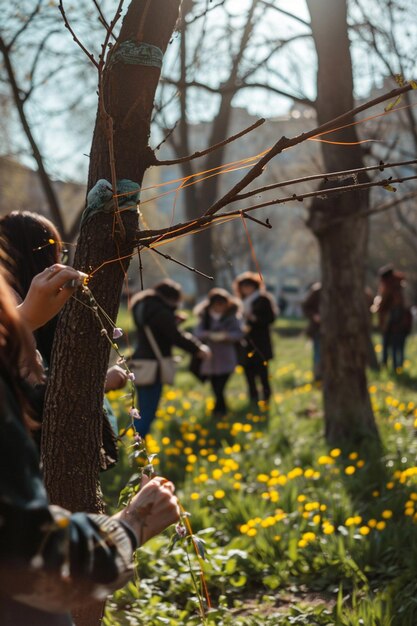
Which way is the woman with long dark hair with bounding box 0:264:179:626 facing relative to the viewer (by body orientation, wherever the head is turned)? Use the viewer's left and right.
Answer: facing to the right of the viewer

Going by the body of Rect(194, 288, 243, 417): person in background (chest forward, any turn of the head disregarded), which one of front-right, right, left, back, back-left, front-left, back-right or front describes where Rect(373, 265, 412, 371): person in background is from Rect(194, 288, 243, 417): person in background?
back-left

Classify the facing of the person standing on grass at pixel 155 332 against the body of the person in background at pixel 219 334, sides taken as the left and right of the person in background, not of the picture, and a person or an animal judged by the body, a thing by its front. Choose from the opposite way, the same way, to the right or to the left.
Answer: to the left

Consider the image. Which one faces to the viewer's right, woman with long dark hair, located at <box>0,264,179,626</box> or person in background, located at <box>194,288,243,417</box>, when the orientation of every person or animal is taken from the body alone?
the woman with long dark hair

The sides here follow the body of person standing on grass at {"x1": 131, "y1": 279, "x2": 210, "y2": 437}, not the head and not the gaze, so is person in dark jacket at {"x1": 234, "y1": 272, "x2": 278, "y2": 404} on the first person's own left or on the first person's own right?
on the first person's own left

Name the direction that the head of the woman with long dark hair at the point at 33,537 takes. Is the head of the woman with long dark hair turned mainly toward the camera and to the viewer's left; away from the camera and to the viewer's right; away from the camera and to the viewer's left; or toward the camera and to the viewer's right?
away from the camera and to the viewer's right

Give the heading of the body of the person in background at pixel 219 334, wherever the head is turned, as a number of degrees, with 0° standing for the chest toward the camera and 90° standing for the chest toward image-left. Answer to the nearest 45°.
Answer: approximately 0°

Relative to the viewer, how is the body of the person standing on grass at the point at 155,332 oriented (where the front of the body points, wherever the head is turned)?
to the viewer's right
